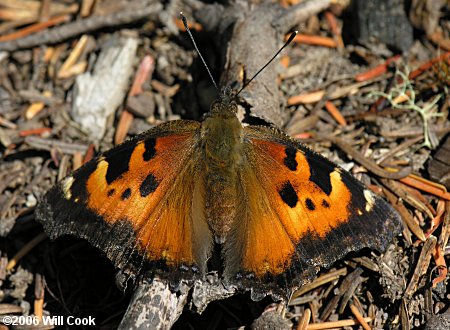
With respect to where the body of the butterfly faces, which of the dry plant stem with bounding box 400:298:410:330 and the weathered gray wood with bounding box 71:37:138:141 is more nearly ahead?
the weathered gray wood

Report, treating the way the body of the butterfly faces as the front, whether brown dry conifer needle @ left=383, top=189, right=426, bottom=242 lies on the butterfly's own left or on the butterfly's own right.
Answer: on the butterfly's own right

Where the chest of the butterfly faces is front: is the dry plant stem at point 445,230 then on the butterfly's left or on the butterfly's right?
on the butterfly's right

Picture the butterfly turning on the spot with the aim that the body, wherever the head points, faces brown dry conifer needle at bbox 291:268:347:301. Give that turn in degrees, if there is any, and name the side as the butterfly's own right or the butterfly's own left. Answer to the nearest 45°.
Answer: approximately 90° to the butterfly's own right

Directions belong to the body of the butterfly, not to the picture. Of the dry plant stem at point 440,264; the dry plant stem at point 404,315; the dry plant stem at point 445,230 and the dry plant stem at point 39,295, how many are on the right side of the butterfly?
3

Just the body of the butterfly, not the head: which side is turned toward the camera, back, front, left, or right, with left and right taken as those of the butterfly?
back

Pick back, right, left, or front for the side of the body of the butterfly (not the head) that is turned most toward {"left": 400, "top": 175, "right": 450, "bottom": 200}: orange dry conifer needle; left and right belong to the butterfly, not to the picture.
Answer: right

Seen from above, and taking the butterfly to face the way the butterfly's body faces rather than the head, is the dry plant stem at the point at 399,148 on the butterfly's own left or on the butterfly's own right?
on the butterfly's own right

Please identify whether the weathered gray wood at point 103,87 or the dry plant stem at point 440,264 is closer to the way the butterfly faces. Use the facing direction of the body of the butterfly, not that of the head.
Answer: the weathered gray wood

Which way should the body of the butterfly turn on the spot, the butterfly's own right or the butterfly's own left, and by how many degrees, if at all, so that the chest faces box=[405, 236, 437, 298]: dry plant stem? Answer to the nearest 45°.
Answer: approximately 90° to the butterfly's own right
